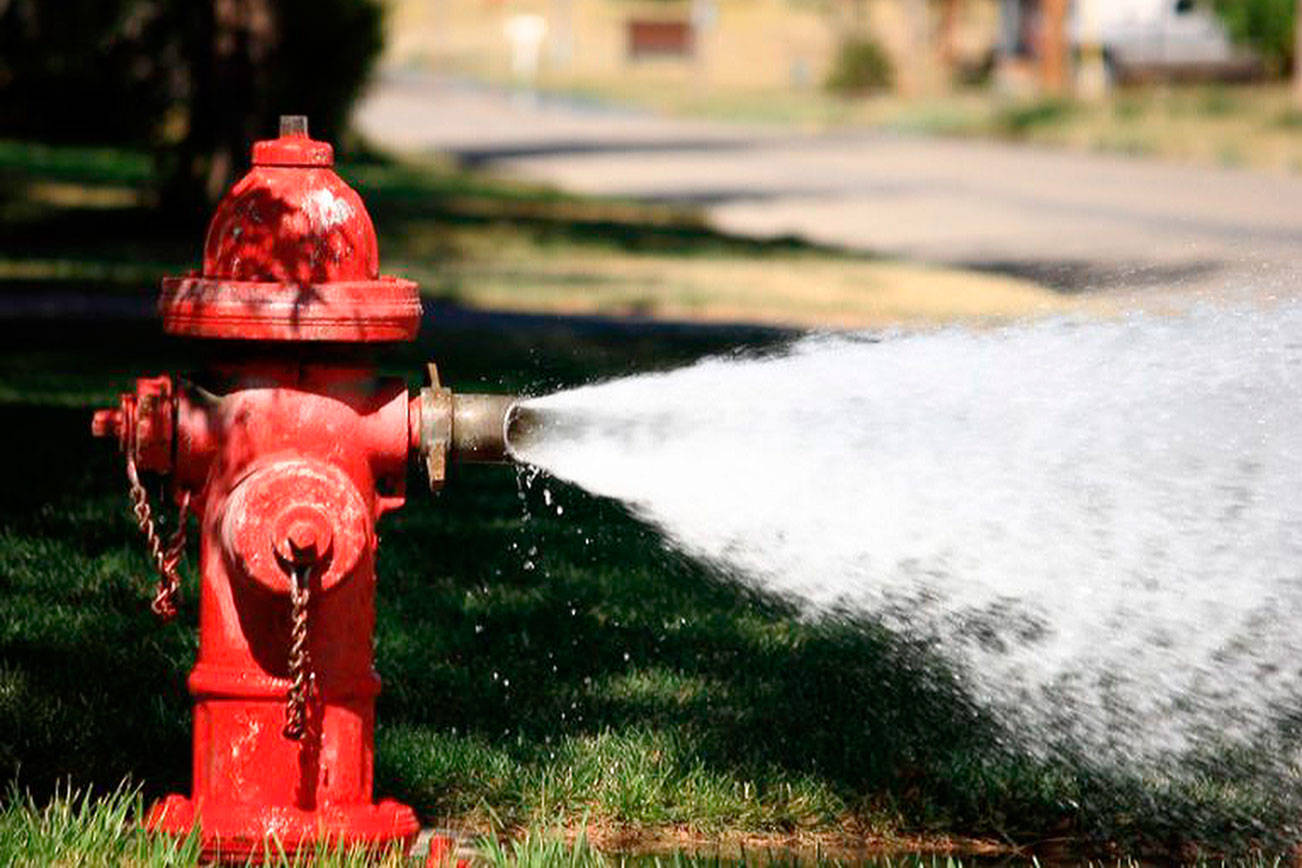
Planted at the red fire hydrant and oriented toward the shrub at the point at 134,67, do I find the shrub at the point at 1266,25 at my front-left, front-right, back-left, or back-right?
front-right

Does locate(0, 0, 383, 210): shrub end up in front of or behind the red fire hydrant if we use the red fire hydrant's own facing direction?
behind

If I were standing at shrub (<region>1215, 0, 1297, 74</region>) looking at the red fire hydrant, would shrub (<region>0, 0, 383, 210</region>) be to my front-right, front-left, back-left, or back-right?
front-right

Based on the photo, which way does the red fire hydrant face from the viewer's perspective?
toward the camera

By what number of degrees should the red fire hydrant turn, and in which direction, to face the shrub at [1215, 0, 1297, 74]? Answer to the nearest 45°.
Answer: approximately 135° to its left

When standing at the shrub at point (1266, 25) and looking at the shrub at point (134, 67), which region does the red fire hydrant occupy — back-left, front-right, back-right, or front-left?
front-left
